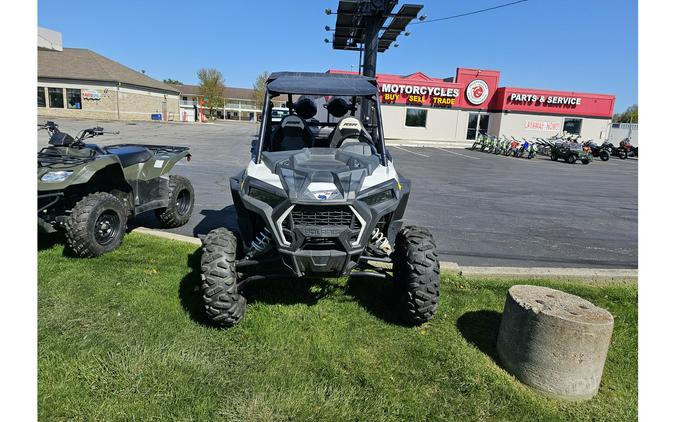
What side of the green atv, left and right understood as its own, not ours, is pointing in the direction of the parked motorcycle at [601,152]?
back

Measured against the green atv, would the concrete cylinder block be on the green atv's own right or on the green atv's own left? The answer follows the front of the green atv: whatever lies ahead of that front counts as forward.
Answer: on the green atv's own left

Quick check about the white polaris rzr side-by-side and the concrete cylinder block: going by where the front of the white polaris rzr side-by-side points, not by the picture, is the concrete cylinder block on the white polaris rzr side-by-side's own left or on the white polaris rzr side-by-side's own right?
on the white polaris rzr side-by-side's own left

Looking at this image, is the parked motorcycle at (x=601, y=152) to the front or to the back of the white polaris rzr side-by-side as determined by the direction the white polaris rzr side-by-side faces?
to the back

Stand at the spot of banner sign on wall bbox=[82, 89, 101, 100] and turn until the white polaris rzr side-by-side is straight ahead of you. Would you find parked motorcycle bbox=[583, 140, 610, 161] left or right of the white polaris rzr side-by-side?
left

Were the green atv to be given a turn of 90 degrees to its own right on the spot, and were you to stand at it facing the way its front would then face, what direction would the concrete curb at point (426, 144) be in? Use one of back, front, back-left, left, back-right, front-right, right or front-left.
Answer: right

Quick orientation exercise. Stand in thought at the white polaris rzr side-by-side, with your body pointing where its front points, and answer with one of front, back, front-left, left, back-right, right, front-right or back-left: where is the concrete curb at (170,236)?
back-right

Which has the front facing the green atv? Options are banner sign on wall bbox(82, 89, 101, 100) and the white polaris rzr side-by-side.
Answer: the banner sign on wall

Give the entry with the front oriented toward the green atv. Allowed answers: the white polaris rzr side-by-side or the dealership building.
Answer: the dealership building

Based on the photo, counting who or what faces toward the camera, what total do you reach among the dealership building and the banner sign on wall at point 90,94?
2

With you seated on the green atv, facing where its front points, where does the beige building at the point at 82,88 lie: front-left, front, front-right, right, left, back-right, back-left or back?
back-right

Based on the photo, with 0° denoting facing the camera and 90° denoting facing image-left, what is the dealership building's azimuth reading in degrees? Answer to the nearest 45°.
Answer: approximately 0°

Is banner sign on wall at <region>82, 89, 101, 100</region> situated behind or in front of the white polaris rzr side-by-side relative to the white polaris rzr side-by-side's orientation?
behind
